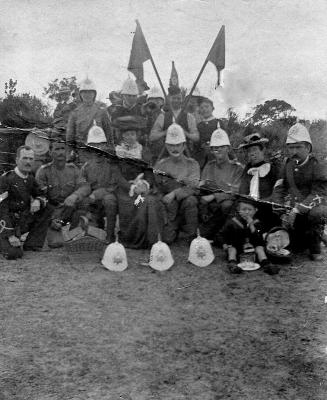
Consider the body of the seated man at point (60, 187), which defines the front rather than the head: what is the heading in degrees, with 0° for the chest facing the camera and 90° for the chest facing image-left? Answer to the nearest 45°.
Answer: approximately 0°

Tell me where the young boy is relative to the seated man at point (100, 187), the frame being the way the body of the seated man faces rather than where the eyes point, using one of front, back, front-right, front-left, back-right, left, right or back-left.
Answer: front-left

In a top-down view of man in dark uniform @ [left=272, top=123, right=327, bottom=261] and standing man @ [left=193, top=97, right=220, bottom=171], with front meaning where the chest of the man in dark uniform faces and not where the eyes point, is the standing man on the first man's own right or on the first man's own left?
on the first man's own right

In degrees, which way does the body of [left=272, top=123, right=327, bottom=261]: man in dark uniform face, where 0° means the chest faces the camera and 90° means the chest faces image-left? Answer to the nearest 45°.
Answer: approximately 45°

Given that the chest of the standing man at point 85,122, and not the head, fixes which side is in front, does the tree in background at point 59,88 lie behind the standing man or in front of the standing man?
behind

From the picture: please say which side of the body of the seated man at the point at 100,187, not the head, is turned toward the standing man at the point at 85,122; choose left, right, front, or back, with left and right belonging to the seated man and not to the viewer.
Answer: back
